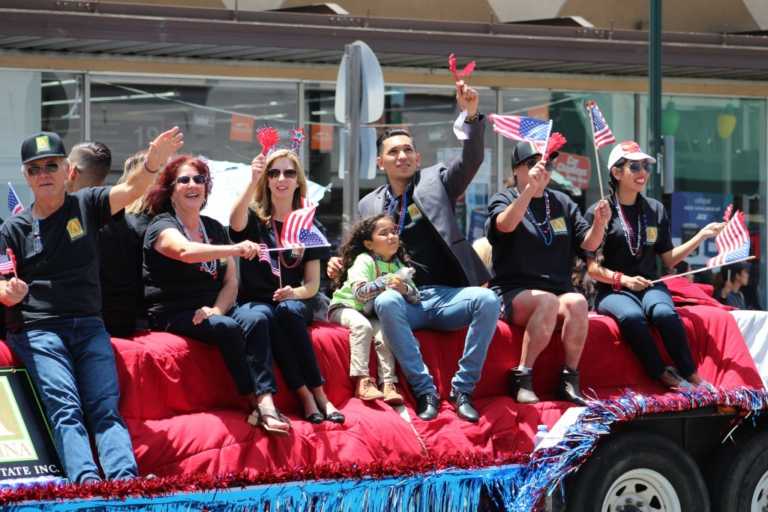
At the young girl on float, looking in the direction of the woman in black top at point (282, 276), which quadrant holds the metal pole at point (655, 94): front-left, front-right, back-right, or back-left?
back-right

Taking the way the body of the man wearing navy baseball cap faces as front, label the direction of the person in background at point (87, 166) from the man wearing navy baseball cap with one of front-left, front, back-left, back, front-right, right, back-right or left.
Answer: back

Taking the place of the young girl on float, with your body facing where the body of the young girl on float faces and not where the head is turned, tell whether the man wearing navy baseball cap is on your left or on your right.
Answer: on your right

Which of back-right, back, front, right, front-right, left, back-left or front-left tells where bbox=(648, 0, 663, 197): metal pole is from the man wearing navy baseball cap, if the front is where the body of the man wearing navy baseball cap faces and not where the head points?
back-left

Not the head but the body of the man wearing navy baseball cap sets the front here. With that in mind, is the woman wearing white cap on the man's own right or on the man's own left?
on the man's own left

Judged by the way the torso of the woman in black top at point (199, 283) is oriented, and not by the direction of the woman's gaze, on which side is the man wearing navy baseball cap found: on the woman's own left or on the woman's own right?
on the woman's own right

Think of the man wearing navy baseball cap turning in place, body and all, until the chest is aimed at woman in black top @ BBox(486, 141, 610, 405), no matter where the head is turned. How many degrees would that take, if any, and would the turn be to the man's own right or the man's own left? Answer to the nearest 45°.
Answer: approximately 90° to the man's own left

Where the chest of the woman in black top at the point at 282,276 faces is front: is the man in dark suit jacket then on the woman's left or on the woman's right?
on the woman's left

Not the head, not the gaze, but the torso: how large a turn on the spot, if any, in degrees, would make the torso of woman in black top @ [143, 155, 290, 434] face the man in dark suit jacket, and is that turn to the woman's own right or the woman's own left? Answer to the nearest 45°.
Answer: approximately 90° to the woman's own left

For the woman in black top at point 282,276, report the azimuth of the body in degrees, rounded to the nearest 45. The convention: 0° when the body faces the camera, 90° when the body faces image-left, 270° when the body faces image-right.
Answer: approximately 0°

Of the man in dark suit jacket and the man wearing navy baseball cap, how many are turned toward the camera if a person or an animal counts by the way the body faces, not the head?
2
